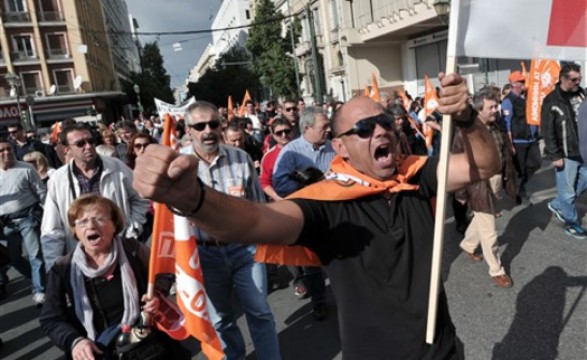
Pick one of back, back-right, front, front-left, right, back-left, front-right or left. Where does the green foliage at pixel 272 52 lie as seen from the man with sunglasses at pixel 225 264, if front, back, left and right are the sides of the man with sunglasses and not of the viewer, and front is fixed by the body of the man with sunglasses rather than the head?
back

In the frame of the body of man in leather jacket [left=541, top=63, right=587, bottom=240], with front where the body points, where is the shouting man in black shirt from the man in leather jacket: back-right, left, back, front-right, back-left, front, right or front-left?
front-right

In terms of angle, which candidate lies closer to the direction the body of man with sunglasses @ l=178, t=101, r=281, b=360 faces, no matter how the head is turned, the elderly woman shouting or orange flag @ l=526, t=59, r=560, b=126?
the elderly woman shouting

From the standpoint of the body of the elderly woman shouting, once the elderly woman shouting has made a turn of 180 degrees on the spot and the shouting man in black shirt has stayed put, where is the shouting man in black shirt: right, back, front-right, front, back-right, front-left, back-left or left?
back-right

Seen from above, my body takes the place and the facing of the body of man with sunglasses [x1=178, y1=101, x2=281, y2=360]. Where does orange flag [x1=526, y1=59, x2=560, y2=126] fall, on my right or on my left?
on my left

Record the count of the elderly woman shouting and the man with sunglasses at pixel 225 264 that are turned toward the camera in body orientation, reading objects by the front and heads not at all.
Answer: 2

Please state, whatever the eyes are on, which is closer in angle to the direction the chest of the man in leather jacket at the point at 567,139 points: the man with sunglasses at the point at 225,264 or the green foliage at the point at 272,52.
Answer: the man with sunglasses

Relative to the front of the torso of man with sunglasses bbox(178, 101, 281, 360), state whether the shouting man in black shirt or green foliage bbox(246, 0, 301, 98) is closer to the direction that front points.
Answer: the shouting man in black shirt
